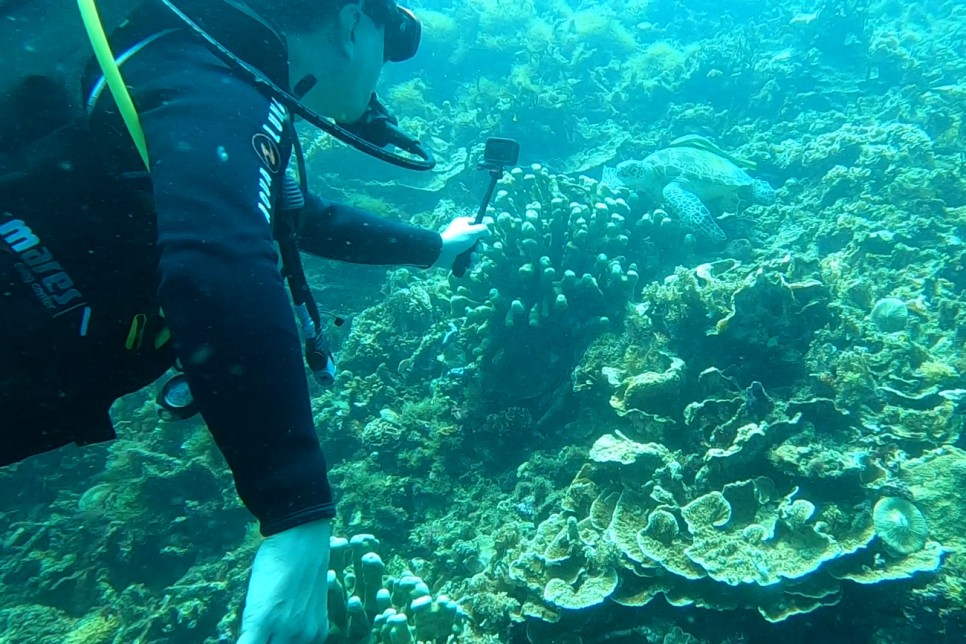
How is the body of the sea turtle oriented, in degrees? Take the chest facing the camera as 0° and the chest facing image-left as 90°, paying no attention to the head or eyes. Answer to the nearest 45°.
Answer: approximately 90°

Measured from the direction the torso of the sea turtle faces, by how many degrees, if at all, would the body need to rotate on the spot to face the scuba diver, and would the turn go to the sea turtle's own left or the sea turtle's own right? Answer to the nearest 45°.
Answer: approximately 90° to the sea turtle's own left
